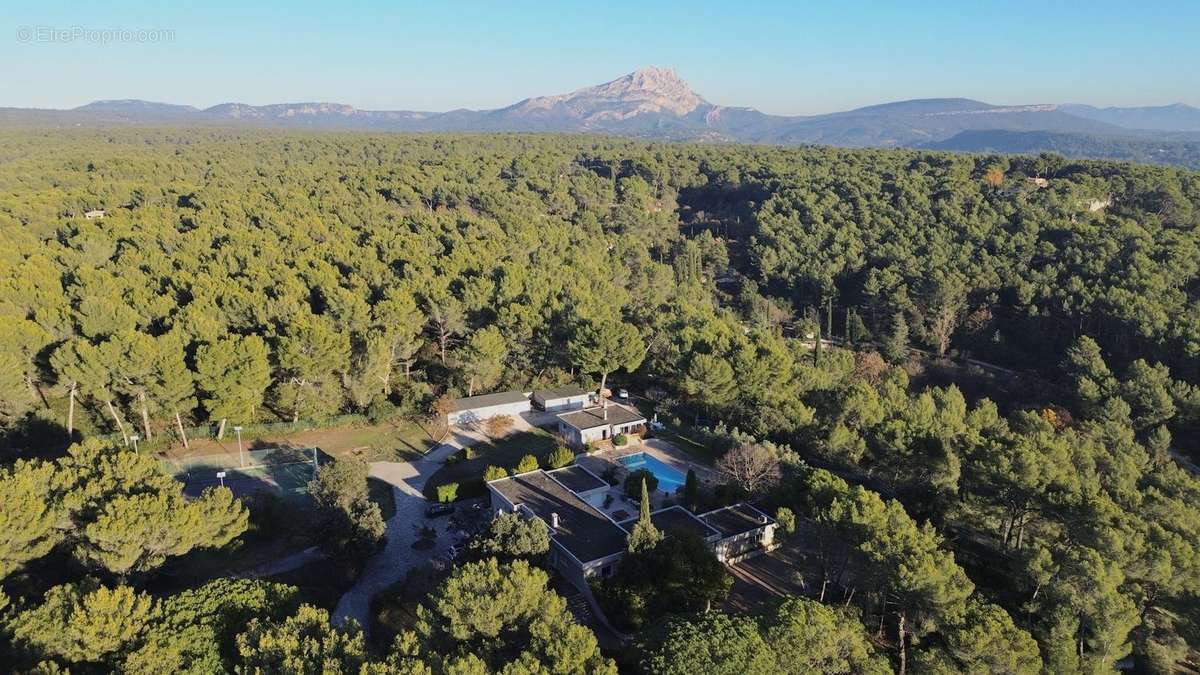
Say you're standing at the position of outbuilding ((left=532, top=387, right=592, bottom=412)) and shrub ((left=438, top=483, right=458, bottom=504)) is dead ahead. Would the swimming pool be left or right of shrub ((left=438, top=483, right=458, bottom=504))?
left

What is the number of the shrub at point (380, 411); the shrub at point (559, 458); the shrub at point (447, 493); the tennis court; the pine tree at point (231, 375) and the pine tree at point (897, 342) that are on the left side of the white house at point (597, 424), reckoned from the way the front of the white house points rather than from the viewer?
1

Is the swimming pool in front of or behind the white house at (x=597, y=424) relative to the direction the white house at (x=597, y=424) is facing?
in front

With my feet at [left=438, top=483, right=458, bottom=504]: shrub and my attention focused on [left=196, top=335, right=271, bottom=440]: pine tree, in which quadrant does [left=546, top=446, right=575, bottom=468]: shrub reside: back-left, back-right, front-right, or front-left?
back-right

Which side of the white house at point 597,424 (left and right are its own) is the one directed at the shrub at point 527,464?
right

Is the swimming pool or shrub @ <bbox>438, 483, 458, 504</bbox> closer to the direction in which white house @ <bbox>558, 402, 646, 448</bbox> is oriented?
the swimming pool

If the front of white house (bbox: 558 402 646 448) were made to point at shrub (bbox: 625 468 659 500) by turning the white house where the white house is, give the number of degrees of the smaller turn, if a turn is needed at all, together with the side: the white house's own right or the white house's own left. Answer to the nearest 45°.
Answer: approximately 45° to the white house's own right

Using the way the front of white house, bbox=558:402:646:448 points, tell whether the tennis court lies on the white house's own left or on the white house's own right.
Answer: on the white house's own right

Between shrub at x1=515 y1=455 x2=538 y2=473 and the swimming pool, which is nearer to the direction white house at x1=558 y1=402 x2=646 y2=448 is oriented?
the swimming pool

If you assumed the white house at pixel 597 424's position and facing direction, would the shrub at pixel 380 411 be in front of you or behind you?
behind

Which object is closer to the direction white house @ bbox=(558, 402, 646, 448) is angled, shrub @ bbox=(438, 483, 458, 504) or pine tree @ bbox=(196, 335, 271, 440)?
the shrub

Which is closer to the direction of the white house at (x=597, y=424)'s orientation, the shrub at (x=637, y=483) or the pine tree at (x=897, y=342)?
the shrub

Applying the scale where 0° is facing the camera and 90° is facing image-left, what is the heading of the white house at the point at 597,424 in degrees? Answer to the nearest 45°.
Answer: approximately 315°

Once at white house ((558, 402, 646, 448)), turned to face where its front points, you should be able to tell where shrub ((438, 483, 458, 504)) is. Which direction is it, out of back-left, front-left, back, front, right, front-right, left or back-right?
right

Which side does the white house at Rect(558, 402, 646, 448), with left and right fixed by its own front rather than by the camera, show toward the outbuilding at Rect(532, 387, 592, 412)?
back

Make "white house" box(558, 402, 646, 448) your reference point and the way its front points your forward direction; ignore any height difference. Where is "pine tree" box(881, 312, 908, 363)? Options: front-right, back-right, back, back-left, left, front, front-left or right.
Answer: left
